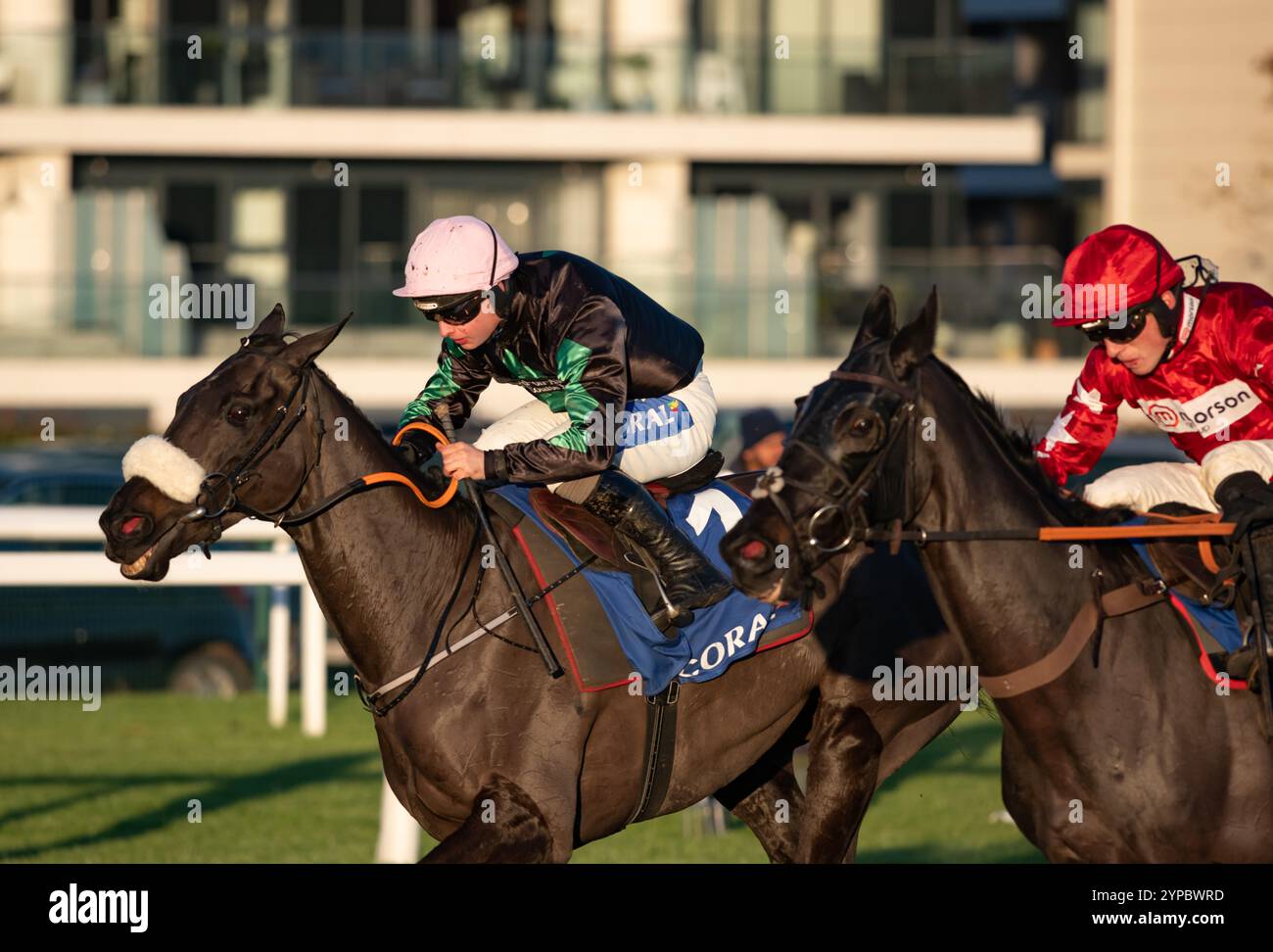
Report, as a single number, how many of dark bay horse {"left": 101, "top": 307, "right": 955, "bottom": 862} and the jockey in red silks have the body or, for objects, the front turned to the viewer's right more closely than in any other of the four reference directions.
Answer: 0

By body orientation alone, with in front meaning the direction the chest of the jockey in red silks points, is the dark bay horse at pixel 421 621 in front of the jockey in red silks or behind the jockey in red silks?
in front

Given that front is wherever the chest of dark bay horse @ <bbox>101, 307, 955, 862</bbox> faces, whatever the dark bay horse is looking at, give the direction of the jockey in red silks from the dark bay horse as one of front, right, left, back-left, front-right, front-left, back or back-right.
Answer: back

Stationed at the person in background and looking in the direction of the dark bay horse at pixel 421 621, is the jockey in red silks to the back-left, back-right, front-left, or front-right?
front-left

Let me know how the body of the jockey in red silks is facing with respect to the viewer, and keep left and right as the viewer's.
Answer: facing the viewer and to the left of the viewer

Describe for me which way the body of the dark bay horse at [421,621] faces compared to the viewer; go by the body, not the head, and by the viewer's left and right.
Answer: facing to the left of the viewer

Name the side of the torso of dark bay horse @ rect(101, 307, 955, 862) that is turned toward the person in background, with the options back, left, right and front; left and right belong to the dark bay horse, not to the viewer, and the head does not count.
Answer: right

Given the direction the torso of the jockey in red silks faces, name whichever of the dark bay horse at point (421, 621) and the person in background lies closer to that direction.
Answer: the dark bay horse
